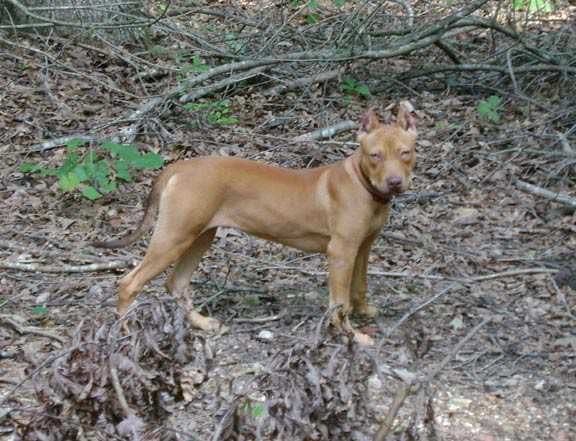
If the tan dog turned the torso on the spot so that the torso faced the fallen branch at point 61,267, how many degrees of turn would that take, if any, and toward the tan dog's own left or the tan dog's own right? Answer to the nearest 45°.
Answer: approximately 180°

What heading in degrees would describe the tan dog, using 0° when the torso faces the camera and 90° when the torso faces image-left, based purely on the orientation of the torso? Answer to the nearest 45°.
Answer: approximately 270°

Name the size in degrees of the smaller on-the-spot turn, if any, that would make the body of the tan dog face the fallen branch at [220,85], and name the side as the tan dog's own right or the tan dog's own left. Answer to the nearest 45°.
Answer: approximately 90° to the tan dog's own left

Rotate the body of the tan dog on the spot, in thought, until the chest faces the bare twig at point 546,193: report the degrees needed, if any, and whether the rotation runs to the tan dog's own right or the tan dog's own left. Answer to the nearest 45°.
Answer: approximately 45° to the tan dog's own left

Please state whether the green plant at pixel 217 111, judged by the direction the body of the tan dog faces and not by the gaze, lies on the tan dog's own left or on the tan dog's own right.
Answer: on the tan dog's own left

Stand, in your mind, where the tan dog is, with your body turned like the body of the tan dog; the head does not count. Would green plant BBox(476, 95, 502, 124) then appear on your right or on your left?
on your left

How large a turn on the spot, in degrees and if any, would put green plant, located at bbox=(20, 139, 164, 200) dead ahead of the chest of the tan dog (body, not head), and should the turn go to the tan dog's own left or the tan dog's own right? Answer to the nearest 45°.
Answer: approximately 135° to the tan dog's own left

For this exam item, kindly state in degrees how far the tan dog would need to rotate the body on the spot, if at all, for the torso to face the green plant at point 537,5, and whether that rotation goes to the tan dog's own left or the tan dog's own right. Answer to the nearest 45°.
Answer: approximately 45° to the tan dog's own left

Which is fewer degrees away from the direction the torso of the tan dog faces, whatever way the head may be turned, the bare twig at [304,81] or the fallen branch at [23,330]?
the bare twig

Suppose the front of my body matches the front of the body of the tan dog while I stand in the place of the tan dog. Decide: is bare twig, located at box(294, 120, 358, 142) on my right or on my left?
on my left

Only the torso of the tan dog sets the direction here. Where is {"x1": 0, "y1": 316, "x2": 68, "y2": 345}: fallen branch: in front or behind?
behind

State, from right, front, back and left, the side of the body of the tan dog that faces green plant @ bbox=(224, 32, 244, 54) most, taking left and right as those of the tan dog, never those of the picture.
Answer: left

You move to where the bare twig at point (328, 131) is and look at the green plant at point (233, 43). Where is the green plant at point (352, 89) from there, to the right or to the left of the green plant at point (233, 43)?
right
